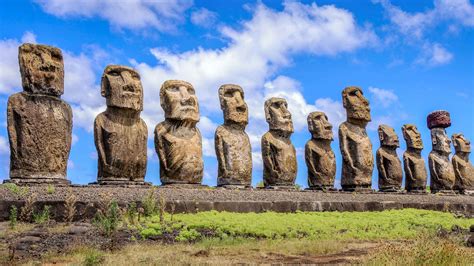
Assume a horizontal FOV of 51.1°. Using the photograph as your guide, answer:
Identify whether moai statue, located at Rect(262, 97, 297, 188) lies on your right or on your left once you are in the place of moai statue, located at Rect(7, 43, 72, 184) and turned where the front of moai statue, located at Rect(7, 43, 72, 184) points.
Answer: on your left

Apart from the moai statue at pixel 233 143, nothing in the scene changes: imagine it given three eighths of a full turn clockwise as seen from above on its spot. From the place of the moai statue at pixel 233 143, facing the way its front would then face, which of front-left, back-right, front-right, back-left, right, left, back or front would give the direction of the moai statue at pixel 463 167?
back-right

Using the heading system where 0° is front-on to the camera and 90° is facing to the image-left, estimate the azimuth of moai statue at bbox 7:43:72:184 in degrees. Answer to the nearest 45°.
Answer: approximately 315°

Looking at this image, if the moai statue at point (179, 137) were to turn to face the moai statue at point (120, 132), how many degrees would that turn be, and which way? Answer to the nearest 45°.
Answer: approximately 90° to its right

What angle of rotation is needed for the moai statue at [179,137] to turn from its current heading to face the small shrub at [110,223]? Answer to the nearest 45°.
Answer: approximately 45° to its right

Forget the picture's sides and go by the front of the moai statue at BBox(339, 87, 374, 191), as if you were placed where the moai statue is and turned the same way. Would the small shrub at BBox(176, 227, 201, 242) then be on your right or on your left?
on your right

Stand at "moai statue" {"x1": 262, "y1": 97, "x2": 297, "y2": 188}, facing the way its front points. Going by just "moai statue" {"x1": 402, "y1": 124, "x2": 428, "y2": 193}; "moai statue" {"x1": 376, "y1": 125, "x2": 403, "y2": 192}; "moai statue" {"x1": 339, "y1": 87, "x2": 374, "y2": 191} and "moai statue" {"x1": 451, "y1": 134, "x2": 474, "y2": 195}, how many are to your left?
4

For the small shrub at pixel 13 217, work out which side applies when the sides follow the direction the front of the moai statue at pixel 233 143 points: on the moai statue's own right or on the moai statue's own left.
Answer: on the moai statue's own right

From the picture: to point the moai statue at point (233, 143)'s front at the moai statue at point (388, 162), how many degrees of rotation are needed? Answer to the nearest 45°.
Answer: approximately 90° to its left

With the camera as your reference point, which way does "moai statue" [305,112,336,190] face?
facing the viewer and to the right of the viewer

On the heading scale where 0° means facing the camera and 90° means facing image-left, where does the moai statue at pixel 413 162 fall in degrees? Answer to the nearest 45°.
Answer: approximately 315°

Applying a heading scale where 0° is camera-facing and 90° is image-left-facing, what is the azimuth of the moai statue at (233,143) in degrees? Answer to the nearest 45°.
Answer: approximately 315°
